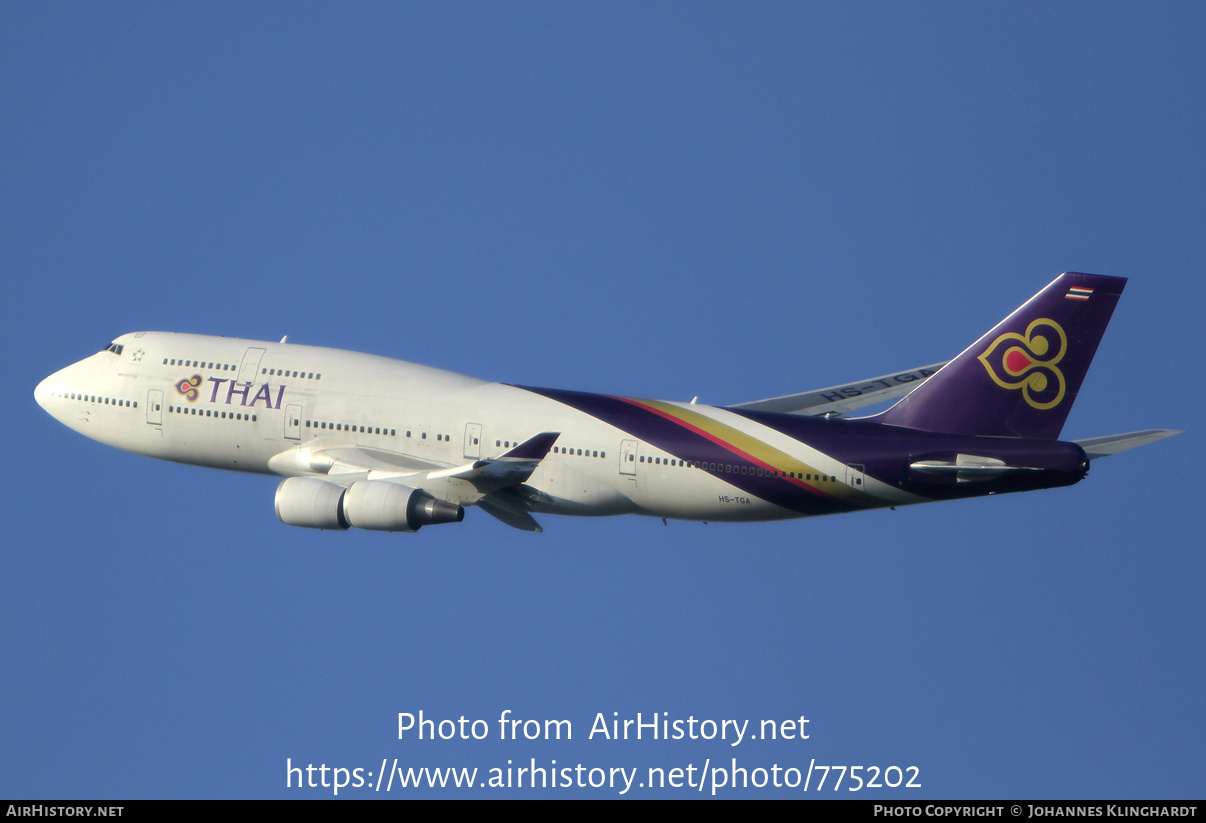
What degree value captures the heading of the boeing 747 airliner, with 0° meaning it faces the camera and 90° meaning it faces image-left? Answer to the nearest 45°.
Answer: approximately 90°
